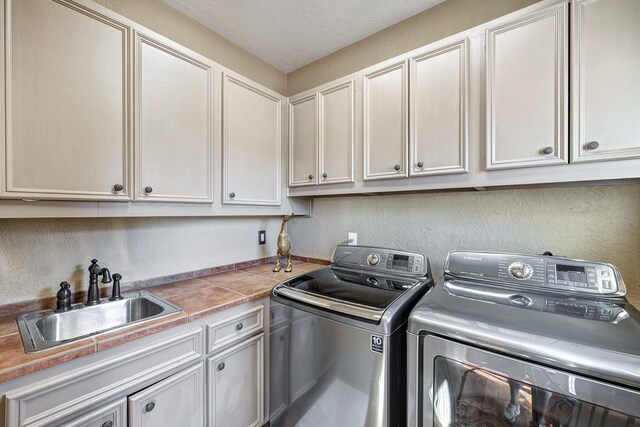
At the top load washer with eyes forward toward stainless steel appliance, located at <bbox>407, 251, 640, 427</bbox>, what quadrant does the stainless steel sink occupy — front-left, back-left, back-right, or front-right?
back-right

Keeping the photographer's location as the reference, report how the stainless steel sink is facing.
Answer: facing the viewer and to the right of the viewer

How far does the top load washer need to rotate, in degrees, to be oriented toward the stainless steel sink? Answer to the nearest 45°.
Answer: approximately 45° to its right

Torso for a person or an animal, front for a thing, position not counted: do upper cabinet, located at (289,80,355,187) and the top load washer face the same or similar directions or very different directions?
same or similar directions

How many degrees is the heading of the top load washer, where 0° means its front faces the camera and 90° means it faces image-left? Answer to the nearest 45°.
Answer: approximately 45°

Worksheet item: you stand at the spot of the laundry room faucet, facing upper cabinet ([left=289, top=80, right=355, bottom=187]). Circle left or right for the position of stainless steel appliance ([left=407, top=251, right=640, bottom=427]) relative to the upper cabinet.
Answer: right

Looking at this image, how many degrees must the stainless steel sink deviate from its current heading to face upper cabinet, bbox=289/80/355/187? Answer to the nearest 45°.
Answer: approximately 45° to its left

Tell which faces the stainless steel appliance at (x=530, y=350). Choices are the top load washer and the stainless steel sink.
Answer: the stainless steel sink

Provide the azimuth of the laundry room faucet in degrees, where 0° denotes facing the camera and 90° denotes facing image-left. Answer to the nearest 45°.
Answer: approximately 315°

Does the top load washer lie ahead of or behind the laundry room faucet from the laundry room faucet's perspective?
ahead

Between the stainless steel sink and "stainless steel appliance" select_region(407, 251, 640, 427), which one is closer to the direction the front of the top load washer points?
the stainless steel sink

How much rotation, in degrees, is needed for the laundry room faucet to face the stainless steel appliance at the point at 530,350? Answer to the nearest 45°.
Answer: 0° — it already faces it
